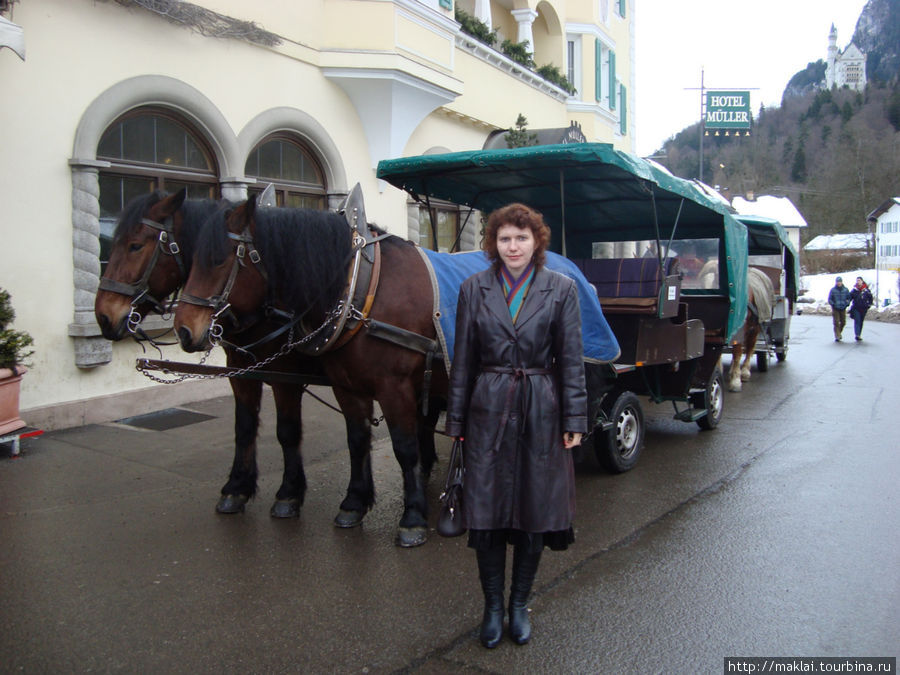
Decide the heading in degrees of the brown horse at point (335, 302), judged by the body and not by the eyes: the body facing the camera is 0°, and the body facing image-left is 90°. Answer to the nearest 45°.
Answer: approximately 45°

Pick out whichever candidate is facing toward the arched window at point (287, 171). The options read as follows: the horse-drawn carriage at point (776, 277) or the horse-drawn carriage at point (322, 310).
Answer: the horse-drawn carriage at point (776, 277)

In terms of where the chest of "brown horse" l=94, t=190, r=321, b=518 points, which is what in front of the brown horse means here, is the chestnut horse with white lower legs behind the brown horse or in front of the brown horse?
behind

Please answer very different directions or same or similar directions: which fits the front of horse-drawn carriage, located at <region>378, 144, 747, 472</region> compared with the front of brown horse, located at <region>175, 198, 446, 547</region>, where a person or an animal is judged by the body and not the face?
same or similar directions

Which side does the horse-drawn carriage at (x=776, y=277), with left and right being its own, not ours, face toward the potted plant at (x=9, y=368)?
front

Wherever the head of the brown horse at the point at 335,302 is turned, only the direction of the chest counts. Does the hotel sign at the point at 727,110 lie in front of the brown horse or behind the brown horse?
behind

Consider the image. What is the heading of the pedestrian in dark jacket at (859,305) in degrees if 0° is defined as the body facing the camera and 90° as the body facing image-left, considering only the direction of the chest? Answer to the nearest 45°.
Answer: approximately 0°

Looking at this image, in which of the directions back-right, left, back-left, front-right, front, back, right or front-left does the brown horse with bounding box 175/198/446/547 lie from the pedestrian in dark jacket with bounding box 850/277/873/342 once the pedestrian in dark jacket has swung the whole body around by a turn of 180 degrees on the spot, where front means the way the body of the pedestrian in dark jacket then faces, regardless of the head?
back

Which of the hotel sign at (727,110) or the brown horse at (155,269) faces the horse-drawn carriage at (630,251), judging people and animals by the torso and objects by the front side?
the hotel sign

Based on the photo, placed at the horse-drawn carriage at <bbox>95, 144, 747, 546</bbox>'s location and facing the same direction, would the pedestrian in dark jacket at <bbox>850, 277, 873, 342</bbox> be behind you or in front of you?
behind

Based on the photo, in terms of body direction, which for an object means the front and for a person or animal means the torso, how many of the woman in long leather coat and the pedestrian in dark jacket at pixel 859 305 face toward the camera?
2

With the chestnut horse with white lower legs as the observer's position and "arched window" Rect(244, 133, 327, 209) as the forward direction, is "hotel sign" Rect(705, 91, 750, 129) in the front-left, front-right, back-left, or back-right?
back-right

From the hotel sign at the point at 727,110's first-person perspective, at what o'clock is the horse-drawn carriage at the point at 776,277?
The horse-drawn carriage is roughly at 12 o'clock from the hotel sign.

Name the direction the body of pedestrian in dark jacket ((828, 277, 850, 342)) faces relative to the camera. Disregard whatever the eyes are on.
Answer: toward the camera
